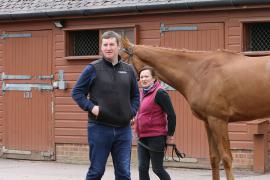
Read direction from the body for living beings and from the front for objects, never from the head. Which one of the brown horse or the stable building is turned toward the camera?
the stable building

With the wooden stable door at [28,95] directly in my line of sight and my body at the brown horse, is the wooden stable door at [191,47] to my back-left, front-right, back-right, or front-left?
front-right

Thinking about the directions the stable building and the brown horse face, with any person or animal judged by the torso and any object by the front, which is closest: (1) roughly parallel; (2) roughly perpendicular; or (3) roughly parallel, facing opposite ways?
roughly perpendicular

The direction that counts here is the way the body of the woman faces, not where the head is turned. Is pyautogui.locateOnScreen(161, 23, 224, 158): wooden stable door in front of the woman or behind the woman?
behind

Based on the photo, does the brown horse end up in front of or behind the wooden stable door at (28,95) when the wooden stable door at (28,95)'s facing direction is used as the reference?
in front

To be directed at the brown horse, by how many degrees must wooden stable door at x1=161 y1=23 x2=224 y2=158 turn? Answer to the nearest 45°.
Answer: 0° — it already faces it

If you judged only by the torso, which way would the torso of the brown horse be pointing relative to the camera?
to the viewer's left

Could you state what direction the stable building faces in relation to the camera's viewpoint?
facing the viewer

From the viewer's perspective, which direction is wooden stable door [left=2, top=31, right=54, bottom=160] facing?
toward the camera

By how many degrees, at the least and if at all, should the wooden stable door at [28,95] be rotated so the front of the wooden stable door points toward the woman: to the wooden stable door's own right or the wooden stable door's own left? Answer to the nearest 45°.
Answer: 0° — it already faces them
